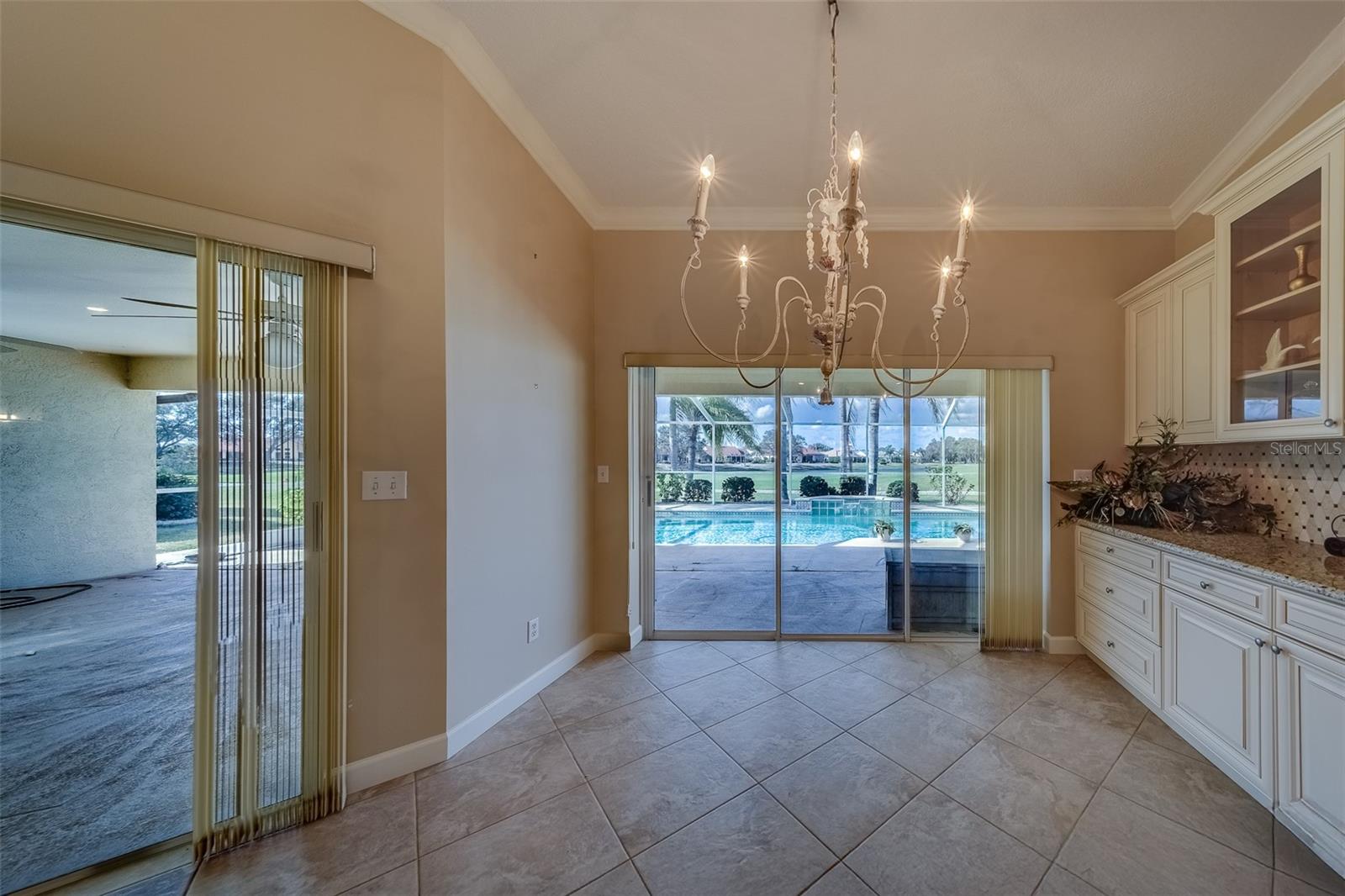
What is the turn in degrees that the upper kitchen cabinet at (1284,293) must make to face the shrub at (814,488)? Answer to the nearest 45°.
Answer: approximately 45° to its right

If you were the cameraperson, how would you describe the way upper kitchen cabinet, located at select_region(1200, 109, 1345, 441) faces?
facing the viewer and to the left of the viewer

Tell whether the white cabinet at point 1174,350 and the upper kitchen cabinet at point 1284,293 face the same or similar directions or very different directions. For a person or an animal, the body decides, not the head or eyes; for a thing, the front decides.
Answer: same or similar directions

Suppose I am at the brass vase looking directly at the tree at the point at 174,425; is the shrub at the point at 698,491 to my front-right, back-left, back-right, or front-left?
front-right

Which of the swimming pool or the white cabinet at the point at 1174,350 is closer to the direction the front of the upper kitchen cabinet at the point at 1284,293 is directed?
the swimming pool

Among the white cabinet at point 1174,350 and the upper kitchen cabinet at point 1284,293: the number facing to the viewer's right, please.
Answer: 0

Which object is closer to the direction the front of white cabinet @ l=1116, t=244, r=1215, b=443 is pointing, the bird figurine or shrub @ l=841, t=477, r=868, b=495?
the shrub

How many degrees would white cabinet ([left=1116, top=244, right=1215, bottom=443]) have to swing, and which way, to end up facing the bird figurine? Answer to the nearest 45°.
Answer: approximately 90° to its left

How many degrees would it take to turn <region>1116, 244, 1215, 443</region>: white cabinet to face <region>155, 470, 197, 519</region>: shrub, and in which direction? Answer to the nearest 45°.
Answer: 0° — it already faces it
